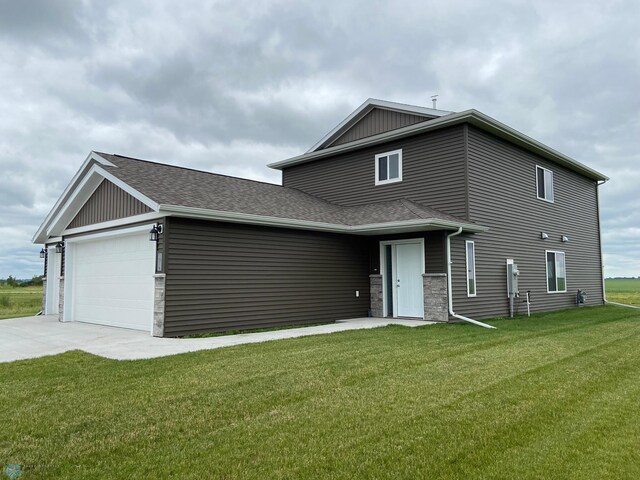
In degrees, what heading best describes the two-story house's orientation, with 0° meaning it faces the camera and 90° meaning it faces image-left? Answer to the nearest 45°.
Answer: approximately 45°
